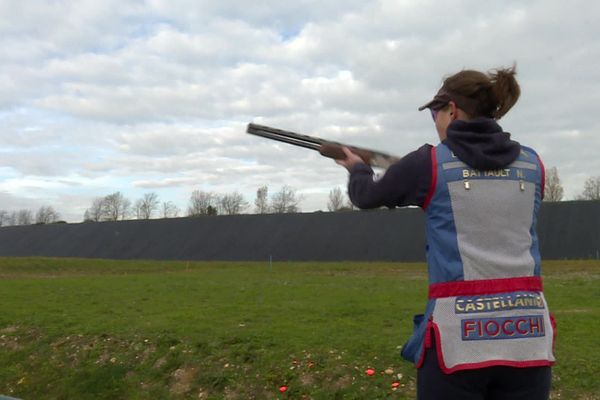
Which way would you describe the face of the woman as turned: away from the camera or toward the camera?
away from the camera

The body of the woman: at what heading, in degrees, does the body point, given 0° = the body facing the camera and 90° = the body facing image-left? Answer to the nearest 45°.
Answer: approximately 135°
